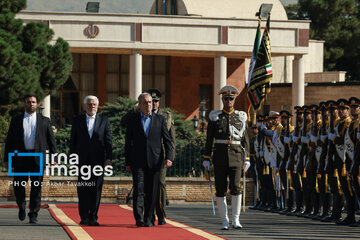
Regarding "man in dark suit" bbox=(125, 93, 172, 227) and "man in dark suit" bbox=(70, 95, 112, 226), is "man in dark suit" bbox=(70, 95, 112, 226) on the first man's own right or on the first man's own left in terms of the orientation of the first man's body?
on the first man's own right

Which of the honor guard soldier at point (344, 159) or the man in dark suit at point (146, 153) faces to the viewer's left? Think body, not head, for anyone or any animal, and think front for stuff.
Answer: the honor guard soldier

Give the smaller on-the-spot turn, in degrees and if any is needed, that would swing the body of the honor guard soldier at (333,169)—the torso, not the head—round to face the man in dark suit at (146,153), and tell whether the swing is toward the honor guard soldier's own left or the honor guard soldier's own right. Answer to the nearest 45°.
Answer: approximately 45° to the honor guard soldier's own left

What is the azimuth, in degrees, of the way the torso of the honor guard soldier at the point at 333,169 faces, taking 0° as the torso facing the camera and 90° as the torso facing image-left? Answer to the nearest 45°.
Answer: approximately 90°

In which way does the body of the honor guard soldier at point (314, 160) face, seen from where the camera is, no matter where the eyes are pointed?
to the viewer's left

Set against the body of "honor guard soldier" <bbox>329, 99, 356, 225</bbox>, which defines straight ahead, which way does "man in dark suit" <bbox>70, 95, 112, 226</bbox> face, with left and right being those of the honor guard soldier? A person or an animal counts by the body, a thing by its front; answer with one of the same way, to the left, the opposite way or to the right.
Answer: to the left

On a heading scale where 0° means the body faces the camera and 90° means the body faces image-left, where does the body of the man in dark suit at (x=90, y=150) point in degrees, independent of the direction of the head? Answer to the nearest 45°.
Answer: approximately 0°

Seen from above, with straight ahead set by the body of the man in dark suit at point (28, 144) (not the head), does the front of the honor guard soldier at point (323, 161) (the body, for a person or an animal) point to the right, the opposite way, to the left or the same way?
to the right

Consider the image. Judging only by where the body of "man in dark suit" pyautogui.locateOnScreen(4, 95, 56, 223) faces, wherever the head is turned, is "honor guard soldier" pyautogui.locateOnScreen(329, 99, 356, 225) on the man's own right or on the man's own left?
on the man's own left

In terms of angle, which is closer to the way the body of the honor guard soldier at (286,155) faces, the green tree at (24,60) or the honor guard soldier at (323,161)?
the green tree

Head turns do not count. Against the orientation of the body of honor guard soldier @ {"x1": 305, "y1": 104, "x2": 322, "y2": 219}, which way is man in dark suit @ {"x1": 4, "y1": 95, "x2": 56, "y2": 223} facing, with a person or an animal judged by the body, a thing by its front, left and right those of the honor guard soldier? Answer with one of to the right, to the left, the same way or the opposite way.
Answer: to the left

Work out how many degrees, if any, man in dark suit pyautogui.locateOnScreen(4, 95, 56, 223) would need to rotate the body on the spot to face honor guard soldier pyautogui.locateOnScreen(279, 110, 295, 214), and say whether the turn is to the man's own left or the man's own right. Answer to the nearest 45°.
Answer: approximately 135° to the man's own left

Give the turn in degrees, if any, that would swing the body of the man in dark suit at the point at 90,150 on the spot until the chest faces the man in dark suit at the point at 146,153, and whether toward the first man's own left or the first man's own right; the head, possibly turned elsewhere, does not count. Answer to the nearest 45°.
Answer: approximately 90° to the first man's own left
